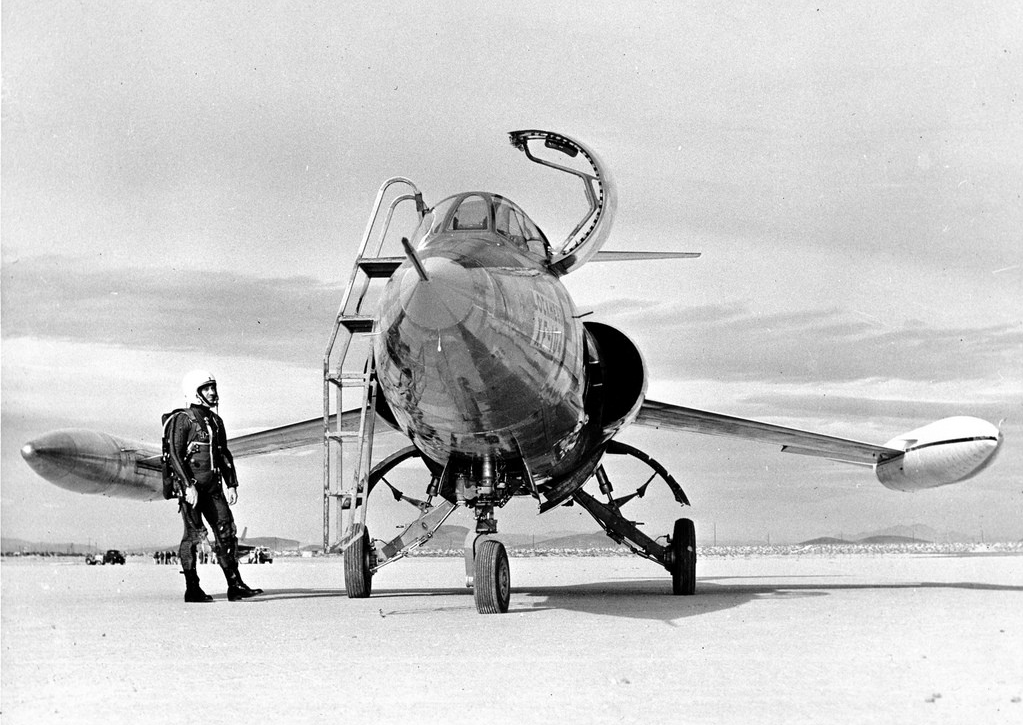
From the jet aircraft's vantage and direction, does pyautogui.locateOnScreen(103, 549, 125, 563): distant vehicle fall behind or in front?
behind

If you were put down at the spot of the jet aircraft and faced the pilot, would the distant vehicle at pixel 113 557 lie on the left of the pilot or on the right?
right

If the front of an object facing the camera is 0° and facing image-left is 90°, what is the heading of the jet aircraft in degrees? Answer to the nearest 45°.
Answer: approximately 0°

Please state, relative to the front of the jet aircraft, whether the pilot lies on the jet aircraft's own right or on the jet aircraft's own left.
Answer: on the jet aircraft's own right
